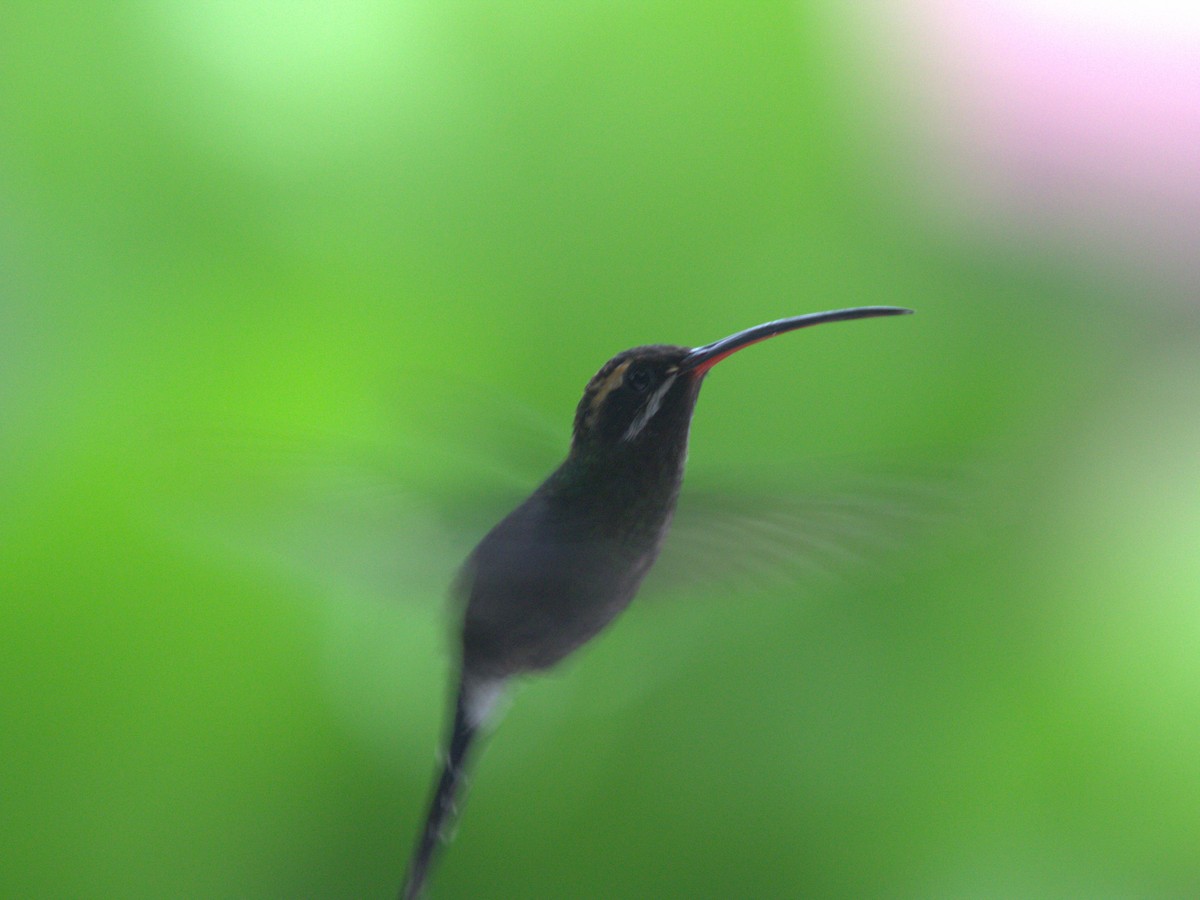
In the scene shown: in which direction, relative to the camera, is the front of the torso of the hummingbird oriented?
to the viewer's right
